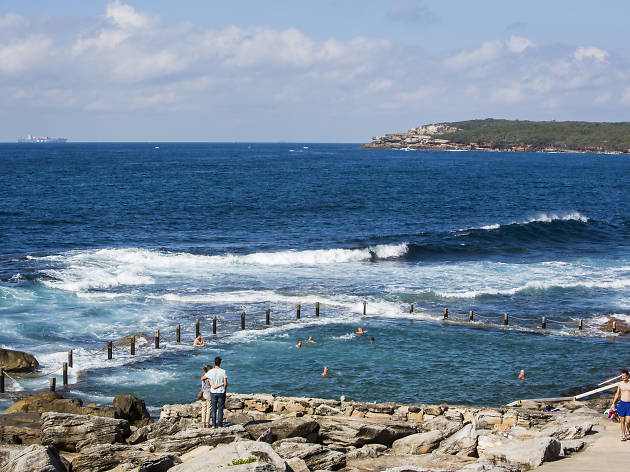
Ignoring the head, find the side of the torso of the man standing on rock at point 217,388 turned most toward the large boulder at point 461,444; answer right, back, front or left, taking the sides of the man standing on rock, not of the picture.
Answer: right

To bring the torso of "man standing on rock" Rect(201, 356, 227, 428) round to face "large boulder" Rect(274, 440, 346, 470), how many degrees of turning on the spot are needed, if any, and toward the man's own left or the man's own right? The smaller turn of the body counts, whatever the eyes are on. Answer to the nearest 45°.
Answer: approximately 135° to the man's own right

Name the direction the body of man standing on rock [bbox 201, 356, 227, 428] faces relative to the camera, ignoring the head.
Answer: away from the camera

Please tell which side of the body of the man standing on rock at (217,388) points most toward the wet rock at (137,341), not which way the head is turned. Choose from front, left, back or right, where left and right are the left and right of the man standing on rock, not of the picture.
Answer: front

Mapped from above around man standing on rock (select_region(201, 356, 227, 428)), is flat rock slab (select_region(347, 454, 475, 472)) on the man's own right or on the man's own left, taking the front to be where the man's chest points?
on the man's own right

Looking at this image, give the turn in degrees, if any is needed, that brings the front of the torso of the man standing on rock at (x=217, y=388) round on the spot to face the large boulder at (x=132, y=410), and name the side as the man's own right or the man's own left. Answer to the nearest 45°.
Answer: approximately 45° to the man's own left

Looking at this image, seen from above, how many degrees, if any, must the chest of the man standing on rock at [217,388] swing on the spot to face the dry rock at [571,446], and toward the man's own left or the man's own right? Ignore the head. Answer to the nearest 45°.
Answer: approximately 90° to the man's own right

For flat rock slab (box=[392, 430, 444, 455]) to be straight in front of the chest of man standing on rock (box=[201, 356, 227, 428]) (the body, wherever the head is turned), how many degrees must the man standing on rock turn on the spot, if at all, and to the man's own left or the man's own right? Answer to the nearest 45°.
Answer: approximately 90° to the man's own right

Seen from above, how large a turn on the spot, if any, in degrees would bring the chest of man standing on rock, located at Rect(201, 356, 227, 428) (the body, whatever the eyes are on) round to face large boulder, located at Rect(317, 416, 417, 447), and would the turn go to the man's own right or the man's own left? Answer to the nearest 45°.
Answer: approximately 90° to the man's own right

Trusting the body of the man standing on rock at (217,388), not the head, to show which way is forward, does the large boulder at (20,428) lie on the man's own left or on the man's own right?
on the man's own left

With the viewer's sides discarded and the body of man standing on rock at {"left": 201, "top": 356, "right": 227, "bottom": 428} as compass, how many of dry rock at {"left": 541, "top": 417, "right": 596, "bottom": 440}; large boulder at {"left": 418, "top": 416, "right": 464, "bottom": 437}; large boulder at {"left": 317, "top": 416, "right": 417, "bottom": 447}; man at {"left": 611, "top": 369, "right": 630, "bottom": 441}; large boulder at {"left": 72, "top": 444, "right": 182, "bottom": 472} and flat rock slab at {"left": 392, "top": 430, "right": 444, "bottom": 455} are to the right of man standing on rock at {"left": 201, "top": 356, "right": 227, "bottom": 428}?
5

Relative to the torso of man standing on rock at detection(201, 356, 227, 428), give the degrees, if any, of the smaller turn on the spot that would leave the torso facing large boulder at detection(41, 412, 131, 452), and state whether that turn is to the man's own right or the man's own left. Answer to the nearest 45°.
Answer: approximately 90° to the man's own left

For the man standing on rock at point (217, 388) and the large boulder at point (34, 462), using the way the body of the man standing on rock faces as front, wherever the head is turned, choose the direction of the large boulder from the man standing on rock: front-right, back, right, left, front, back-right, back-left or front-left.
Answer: back-left

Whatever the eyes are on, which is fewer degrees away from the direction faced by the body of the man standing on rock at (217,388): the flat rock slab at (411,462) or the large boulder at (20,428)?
the large boulder

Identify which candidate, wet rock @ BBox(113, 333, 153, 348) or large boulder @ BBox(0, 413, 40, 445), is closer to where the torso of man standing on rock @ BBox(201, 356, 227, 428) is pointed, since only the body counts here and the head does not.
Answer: the wet rock

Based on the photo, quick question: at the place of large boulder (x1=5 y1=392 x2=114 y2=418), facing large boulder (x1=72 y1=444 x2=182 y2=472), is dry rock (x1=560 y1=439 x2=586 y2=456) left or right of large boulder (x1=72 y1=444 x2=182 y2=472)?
left
